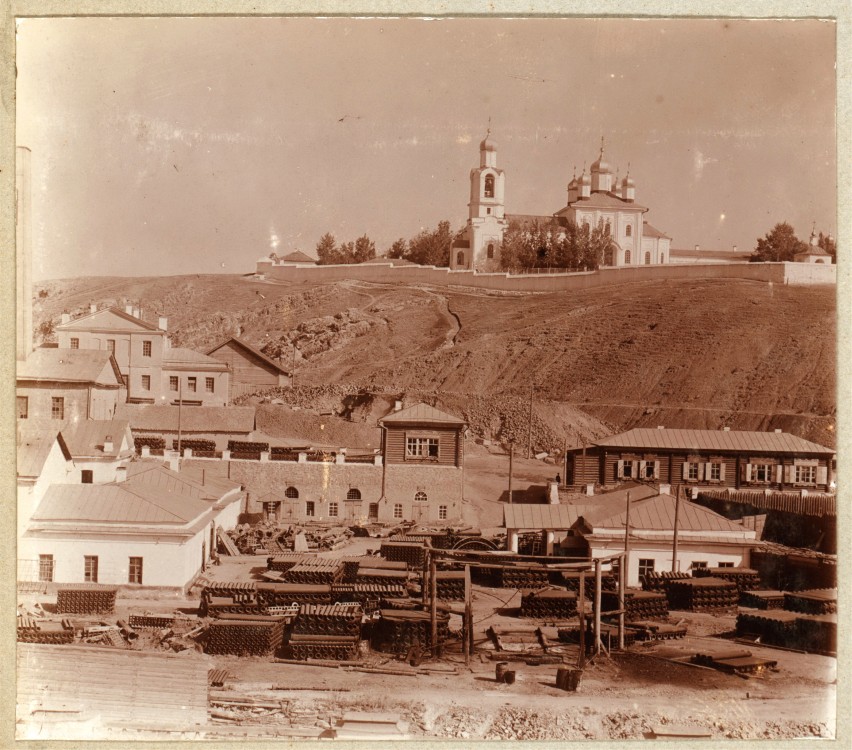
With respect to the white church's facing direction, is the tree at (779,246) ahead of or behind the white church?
behind

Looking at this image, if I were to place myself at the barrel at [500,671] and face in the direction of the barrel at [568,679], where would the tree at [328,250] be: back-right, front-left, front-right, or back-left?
back-left

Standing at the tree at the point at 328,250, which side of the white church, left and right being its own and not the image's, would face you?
front

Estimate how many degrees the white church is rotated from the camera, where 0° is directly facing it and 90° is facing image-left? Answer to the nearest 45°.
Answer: approximately 90°

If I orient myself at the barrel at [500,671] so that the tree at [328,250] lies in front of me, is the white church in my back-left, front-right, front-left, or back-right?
front-right
